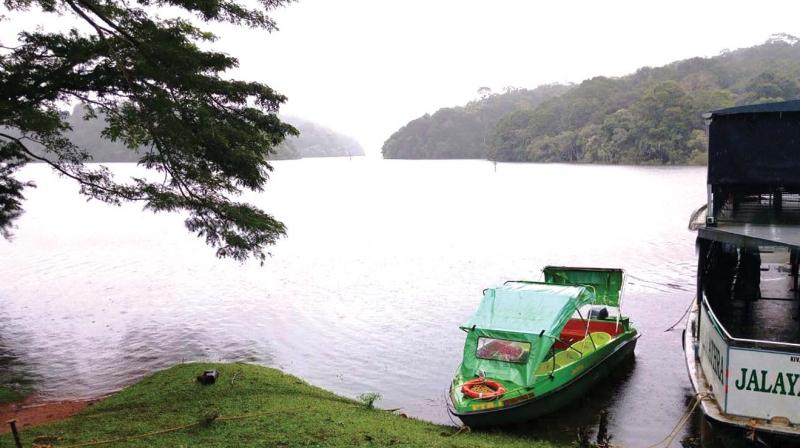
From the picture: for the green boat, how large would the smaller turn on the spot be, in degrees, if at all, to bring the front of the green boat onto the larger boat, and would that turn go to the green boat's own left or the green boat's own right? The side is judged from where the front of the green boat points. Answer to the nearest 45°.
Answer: approximately 135° to the green boat's own left

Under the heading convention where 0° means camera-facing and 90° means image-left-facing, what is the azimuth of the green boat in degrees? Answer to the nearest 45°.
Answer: approximately 45°

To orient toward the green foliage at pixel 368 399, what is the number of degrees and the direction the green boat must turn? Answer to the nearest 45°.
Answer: approximately 45° to its right

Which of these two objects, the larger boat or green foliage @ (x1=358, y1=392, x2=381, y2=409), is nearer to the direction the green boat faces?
the green foliage
